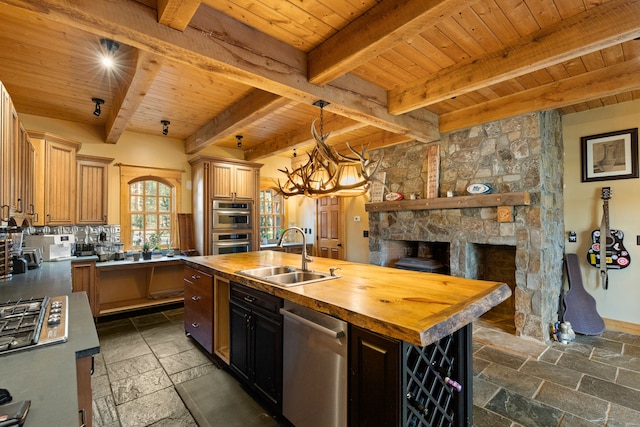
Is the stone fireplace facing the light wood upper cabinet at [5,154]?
yes

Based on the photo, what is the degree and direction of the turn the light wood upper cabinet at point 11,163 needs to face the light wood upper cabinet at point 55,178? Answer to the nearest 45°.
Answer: approximately 90° to its left

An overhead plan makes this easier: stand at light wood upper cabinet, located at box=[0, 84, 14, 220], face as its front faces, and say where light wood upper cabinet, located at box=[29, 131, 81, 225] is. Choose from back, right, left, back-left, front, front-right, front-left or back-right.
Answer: left

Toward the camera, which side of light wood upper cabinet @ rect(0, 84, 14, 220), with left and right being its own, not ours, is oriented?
right

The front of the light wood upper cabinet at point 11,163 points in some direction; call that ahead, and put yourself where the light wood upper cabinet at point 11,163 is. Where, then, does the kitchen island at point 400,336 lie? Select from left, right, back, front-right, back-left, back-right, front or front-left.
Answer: front-right

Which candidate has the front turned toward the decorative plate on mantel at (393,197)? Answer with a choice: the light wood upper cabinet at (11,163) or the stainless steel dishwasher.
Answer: the light wood upper cabinet

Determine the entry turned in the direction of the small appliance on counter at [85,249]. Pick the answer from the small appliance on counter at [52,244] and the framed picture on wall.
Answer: the framed picture on wall

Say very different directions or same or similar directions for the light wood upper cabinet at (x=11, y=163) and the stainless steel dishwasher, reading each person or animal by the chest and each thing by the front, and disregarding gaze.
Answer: very different directions

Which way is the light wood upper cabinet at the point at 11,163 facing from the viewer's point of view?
to the viewer's right

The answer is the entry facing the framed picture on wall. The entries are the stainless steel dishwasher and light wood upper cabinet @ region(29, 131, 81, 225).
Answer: the light wood upper cabinet

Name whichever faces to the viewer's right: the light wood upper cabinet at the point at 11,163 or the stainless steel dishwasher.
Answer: the light wood upper cabinet

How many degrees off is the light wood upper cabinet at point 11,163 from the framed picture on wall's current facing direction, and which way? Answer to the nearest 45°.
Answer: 0° — it already faces it

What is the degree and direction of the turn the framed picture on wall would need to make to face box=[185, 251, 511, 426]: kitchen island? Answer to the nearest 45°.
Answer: approximately 45° to its left
